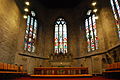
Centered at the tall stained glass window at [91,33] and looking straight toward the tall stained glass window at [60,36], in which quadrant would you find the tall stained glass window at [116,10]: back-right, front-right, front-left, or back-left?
back-left

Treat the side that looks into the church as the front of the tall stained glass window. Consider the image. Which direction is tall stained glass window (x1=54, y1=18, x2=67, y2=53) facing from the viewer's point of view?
toward the camera

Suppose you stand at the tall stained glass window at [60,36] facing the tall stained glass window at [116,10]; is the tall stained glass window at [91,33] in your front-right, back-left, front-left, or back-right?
front-left

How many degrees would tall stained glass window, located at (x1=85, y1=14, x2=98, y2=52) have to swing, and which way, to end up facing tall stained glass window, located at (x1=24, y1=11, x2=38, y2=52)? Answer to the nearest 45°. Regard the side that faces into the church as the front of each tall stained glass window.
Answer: approximately 45° to its right

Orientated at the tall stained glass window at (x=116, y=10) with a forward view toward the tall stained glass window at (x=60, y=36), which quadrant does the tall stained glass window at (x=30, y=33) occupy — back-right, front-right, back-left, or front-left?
front-left

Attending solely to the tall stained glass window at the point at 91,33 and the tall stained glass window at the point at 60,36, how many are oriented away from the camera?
0

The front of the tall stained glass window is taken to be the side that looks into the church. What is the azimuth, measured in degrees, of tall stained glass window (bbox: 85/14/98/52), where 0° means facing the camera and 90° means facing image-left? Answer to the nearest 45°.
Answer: approximately 45°
